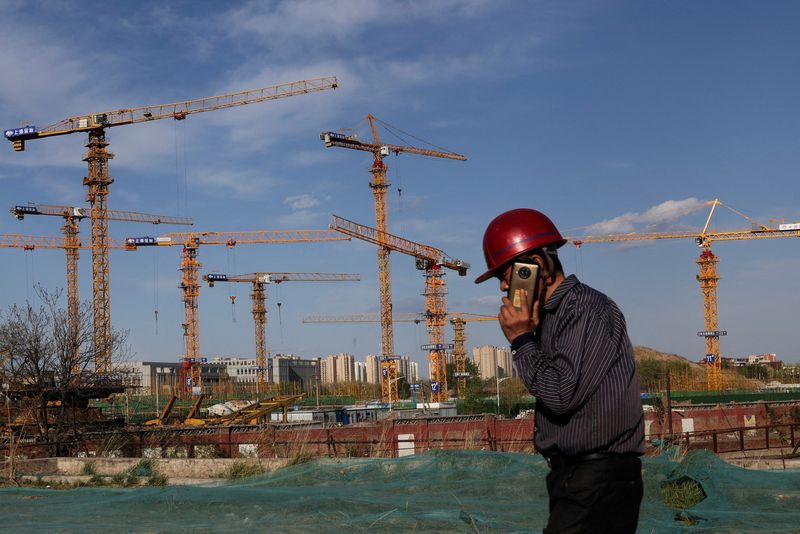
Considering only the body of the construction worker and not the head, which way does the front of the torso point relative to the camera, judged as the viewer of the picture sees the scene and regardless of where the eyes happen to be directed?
to the viewer's left
